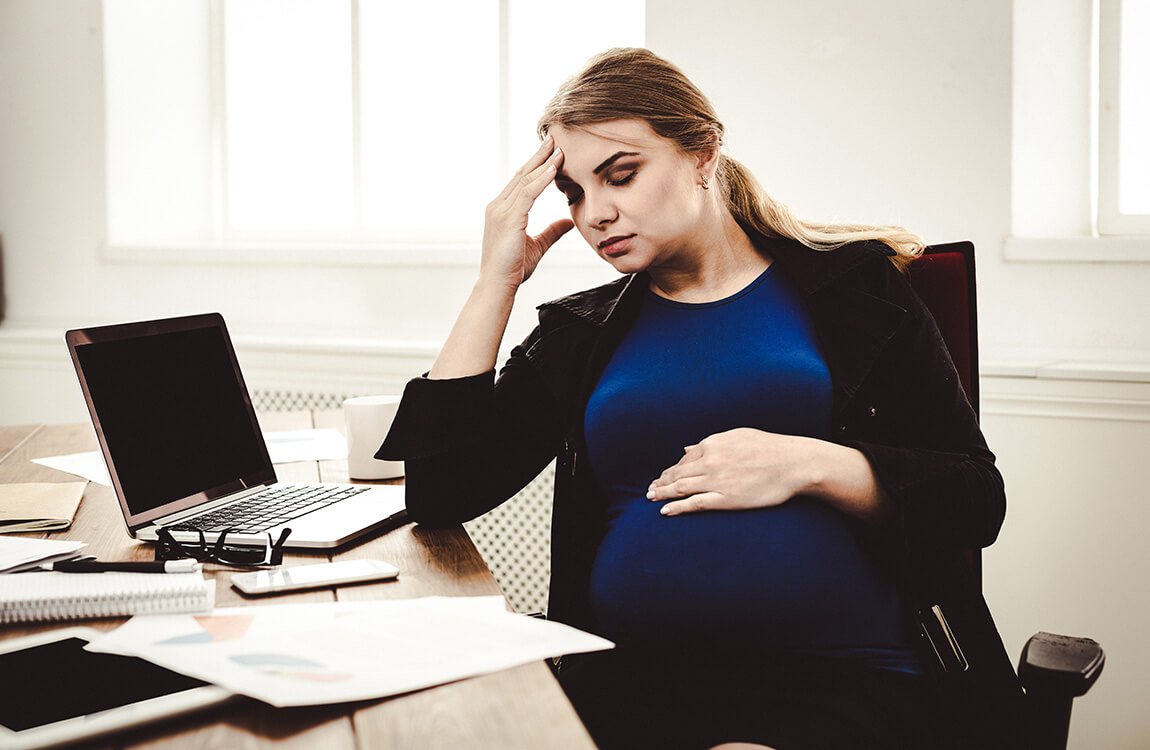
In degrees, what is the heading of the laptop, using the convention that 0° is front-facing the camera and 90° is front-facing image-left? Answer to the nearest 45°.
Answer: approximately 315°

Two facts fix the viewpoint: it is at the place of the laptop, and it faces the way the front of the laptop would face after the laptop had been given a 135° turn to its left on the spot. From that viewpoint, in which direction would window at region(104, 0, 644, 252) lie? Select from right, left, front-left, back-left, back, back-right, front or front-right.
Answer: front
